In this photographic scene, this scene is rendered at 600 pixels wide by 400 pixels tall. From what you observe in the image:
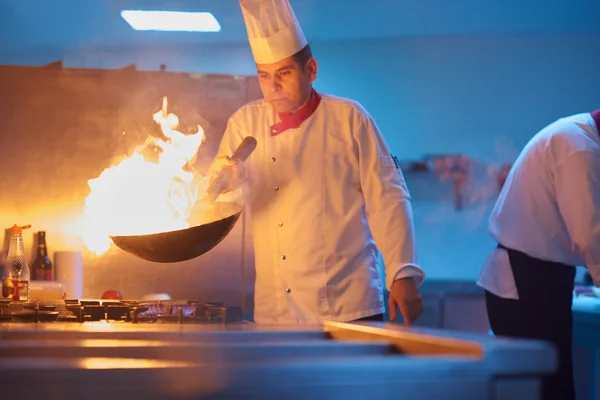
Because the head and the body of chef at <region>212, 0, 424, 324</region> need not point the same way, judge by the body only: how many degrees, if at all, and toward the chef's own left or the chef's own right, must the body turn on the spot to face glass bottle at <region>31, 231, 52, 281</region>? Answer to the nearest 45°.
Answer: approximately 90° to the chef's own right

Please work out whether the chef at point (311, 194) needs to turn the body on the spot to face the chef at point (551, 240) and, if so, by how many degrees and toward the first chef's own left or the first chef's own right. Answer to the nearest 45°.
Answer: approximately 135° to the first chef's own left

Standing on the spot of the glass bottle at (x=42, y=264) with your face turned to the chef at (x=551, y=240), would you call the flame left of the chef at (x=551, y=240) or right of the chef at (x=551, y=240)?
right

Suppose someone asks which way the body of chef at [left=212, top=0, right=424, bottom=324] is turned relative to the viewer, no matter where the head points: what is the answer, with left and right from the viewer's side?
facing the viewer and to the left of the viewer

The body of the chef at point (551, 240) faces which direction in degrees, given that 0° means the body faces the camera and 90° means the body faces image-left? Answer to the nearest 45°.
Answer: approximately 270°

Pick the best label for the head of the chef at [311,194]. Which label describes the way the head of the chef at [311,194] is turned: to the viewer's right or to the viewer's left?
to the viewer's left

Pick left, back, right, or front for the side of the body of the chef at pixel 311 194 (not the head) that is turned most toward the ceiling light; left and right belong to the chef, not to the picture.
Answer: right

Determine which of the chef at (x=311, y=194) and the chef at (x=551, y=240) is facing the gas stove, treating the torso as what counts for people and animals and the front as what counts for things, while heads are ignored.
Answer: the chef at (x=311, y=194)
